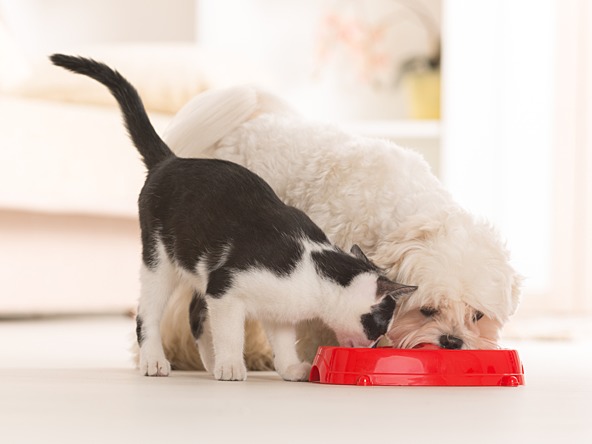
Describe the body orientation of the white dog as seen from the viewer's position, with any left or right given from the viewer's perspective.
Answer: facing the viewer and to the right of the viewer

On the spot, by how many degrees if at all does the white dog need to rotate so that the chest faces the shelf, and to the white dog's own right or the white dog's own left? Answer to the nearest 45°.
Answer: approximately 135° to the white dog's own left
